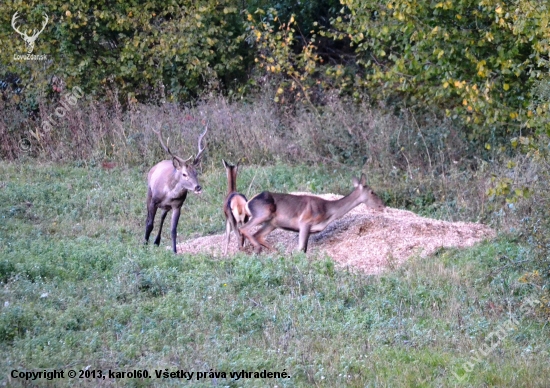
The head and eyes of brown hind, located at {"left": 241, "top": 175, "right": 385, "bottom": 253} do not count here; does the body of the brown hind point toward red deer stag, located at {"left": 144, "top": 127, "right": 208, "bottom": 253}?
no

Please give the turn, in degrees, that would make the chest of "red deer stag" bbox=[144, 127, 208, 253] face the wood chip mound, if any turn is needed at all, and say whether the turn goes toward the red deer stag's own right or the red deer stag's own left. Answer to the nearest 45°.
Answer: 0° — it already faces it

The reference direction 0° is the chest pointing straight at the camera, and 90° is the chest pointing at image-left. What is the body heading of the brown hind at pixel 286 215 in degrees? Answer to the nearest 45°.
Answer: approximately 270°

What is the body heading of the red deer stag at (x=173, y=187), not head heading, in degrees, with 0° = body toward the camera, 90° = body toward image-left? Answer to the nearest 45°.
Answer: approximately 315°

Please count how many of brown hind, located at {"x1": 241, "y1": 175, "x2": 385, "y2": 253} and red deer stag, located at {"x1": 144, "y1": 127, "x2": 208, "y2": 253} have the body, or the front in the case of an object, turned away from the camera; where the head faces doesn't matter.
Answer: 0
